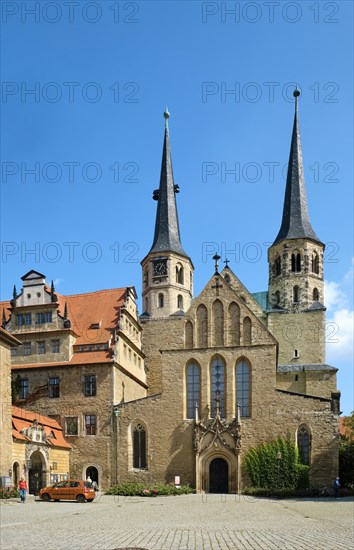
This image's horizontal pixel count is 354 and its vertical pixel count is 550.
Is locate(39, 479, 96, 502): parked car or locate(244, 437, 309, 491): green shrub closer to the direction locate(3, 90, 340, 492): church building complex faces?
the parked car

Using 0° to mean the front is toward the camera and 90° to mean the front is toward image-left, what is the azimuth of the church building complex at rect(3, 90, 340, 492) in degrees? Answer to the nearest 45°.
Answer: approximately 0°
